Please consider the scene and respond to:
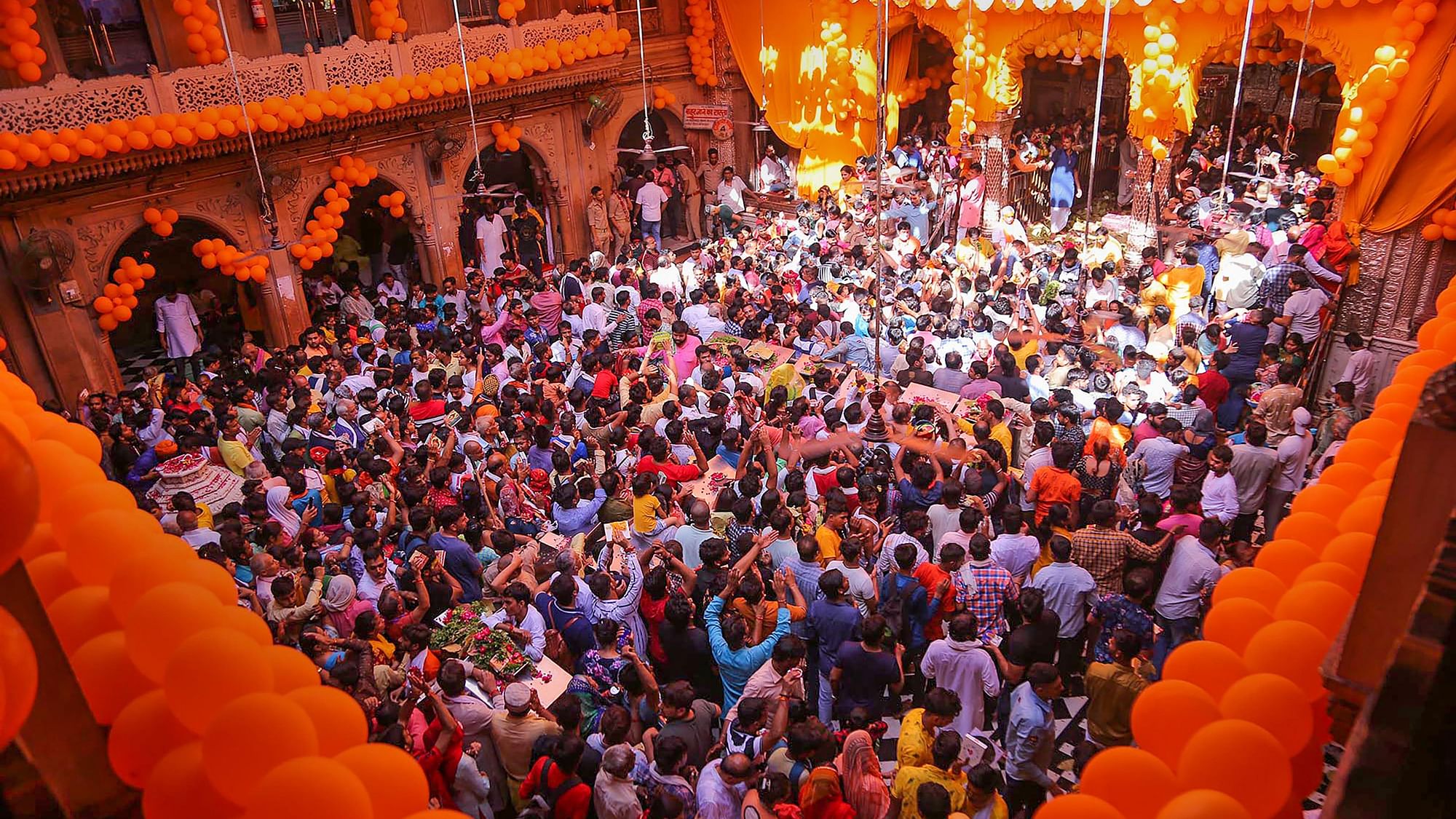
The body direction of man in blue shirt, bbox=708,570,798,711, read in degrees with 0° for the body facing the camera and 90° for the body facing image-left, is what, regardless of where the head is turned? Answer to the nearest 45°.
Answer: approximately 225°

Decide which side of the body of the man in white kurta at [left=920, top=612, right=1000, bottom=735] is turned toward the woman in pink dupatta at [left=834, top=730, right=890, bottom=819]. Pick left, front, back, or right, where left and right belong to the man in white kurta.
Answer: back

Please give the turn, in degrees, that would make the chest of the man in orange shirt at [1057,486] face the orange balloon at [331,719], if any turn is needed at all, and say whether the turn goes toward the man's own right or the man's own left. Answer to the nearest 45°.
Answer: approximately 180°

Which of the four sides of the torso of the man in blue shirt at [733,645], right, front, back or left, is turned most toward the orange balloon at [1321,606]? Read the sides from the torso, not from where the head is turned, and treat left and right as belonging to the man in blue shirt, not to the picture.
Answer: right

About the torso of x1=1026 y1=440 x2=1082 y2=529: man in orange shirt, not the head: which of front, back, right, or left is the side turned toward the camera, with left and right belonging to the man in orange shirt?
back

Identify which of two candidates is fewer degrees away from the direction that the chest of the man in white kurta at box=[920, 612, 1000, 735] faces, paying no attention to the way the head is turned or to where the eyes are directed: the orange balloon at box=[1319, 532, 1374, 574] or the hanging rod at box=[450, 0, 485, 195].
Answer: the hanging rod

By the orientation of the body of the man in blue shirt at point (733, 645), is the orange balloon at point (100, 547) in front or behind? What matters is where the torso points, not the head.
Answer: behind

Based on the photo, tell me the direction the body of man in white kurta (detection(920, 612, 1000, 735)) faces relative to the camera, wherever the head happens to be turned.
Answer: away from the camera

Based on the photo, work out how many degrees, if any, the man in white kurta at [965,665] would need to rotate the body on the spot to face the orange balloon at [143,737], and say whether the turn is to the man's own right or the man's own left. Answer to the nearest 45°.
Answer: approximately 135° to the man's own left

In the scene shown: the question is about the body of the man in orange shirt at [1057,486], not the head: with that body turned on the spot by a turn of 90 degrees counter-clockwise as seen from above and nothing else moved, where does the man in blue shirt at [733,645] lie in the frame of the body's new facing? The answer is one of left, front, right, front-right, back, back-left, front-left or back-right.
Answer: front-left

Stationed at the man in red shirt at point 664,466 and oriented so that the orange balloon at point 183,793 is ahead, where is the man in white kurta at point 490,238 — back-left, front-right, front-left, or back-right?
back-right

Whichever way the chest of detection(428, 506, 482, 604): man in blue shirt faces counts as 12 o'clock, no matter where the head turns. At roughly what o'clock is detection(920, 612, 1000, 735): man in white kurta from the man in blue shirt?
The man in white kurta is roughly at 3 o'clock from the man in blue shirt.

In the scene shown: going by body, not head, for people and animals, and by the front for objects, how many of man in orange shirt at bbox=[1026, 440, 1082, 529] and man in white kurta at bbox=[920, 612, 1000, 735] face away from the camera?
2

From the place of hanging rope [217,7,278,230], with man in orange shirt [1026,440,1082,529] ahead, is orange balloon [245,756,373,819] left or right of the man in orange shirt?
right

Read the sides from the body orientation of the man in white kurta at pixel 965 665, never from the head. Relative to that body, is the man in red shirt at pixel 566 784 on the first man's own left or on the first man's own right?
on the first man's own left
